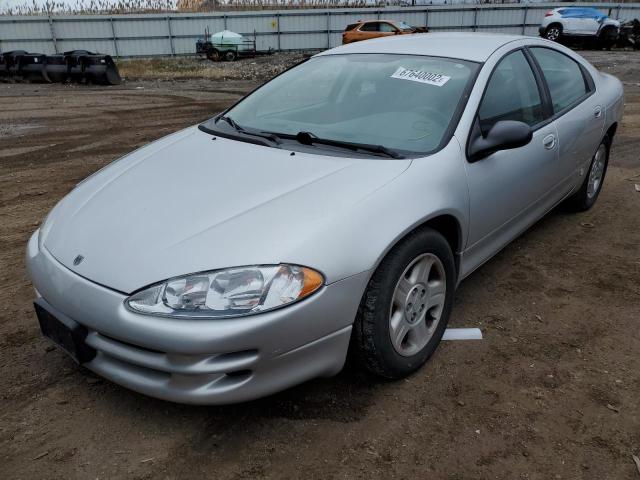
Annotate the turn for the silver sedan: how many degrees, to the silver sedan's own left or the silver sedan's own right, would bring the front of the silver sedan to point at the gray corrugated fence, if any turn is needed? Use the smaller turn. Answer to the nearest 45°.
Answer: approximately 135° to the silver sedan's own right

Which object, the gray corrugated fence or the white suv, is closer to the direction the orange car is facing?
the white suv

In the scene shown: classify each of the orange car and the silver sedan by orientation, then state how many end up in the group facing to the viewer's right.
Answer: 1

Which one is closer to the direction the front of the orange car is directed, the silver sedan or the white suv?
the white suv

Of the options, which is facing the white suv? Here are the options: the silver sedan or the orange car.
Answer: the orange car

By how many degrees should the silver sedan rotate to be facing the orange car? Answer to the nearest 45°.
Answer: approximately 135° to its right

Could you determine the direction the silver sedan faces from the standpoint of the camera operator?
facing the viewer and to the left of the viewer

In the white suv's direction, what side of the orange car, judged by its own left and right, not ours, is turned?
front

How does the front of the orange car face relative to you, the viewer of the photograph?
facing to the right of the viewer

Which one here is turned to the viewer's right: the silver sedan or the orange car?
the orange car

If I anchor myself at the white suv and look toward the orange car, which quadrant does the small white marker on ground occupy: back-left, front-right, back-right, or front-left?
front-left

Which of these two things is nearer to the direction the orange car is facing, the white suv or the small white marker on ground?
the white suv

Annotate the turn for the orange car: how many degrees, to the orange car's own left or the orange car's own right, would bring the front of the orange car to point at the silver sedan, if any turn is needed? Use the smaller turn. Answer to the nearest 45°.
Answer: approximately 90° to the orange car's own right
